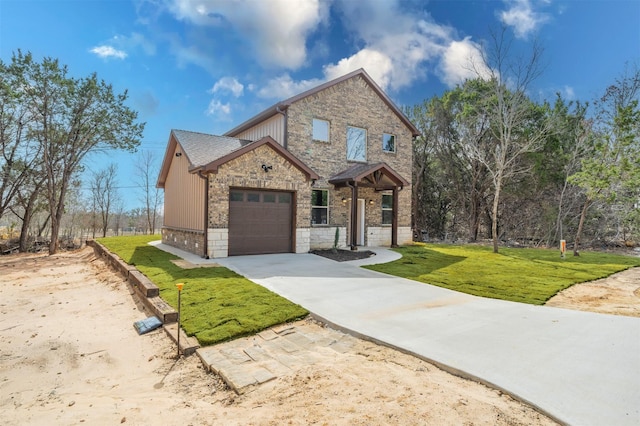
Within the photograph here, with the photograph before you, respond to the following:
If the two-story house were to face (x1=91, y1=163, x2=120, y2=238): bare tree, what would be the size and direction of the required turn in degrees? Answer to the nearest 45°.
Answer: approximately 180°

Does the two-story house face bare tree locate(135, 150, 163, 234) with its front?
no

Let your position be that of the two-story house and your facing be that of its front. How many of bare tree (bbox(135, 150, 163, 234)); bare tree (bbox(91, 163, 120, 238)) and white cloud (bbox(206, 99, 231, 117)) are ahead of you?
0

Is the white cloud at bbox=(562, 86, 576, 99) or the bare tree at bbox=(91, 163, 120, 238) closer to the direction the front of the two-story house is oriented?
the white cloud

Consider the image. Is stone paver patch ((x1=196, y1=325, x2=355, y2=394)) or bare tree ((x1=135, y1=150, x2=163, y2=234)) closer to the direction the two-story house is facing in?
the stone paver patch

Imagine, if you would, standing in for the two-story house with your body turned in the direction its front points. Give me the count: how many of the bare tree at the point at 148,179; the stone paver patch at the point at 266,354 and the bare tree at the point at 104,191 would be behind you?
2

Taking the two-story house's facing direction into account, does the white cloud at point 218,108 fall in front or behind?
behind

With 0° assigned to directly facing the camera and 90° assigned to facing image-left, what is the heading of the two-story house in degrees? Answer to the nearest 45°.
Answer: approximately 315°
